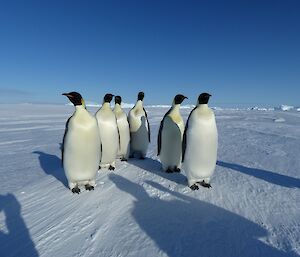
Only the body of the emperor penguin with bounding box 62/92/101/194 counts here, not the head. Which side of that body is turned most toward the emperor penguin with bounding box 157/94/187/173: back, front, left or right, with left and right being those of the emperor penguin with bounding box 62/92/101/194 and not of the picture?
left

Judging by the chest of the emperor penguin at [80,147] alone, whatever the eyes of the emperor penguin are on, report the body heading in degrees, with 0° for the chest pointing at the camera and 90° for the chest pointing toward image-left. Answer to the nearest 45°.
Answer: approximately 0°

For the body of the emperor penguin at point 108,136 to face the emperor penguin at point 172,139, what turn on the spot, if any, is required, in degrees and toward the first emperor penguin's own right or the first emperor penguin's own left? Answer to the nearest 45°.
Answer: approximately 45° to the first emperor penguin's own left

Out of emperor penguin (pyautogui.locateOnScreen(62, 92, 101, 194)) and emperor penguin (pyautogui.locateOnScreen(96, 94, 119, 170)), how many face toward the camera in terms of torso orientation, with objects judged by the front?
2
